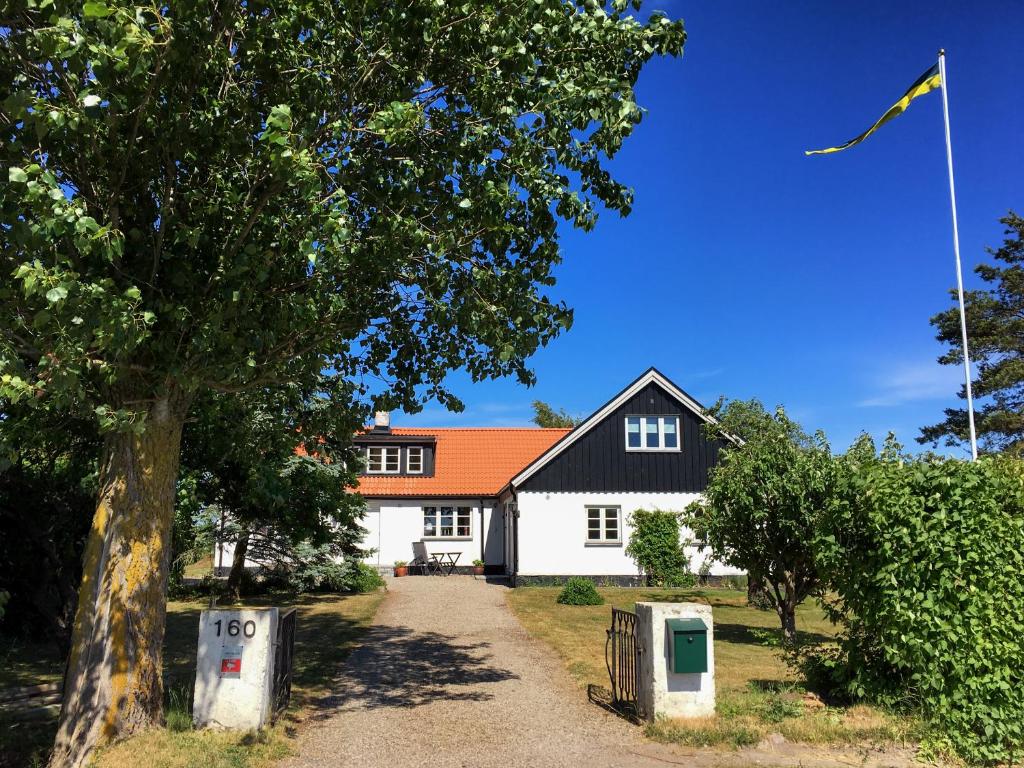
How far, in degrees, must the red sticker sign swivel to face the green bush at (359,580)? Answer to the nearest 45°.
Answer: approximately 180°

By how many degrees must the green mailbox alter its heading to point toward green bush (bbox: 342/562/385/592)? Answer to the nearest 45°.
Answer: approximately 135° to its right

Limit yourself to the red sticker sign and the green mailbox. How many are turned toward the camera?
2

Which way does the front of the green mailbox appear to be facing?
toward the camera

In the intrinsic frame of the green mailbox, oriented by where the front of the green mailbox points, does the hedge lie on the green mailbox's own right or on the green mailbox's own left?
on the green mailbox's own left

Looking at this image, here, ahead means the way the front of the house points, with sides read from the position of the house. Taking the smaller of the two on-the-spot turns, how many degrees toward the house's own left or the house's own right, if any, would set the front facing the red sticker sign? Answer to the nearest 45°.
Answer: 0° — it already faces it

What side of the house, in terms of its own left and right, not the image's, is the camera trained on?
front

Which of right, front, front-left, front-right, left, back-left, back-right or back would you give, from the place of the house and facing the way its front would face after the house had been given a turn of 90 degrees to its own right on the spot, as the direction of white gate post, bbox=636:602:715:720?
left

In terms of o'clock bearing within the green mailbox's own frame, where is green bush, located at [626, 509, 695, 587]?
The green bush is roughly at 6 o'clock from the green mailbox.

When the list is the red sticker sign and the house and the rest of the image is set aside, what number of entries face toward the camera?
2

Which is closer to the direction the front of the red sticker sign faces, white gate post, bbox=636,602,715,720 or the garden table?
the white gate post

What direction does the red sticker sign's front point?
toward the camera
